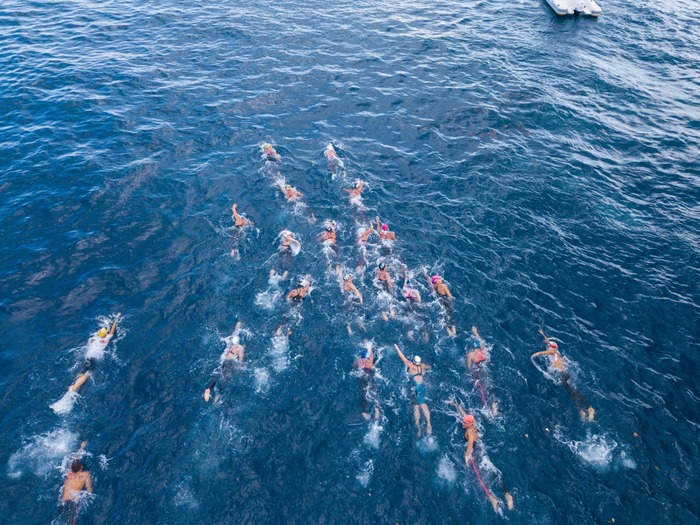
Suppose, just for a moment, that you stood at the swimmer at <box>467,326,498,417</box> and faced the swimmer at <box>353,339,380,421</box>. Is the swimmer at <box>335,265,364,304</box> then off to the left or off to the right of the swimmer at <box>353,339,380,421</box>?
right

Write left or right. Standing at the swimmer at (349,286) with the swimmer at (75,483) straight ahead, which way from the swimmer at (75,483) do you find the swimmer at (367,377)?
left

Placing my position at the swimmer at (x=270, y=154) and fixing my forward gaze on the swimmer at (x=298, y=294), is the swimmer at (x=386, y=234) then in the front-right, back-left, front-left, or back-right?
front-left

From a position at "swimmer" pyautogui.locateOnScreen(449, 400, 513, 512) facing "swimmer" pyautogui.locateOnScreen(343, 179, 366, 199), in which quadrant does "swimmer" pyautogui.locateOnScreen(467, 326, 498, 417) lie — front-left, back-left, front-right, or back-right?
front-right

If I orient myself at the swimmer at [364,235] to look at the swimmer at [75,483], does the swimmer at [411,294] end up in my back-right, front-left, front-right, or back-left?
front-left
